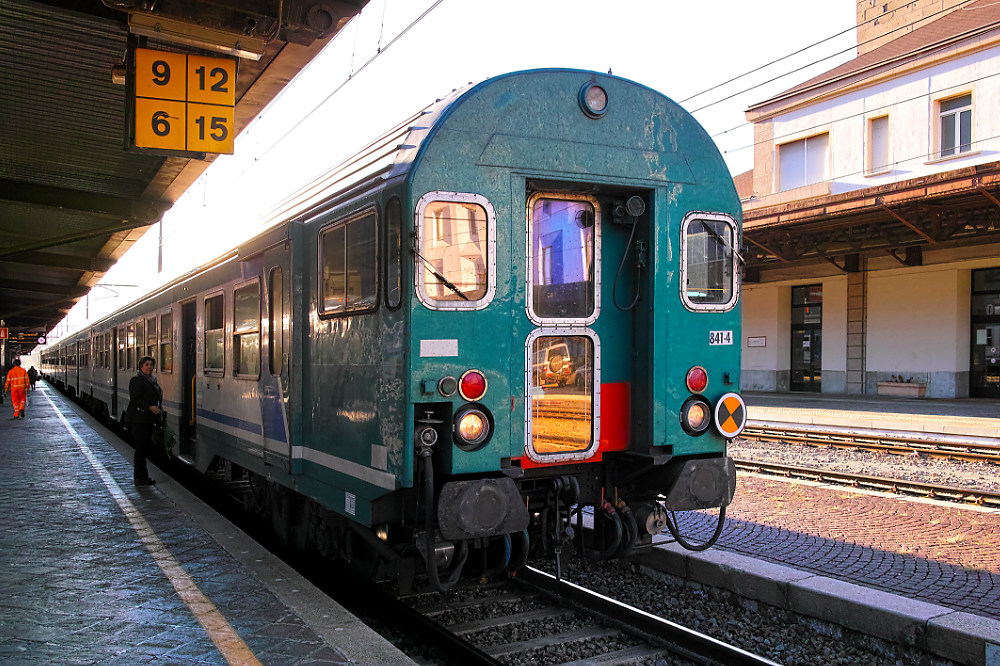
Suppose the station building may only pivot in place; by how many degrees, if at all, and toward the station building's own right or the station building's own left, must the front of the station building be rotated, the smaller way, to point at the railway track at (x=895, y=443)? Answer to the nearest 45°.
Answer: approximately 45° to the station building's own left

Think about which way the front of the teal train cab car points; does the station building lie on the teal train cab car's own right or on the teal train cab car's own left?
on the teal train cab car's own left

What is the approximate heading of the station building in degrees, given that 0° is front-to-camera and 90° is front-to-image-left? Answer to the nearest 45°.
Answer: approximately 45°

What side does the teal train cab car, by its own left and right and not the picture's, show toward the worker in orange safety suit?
back
